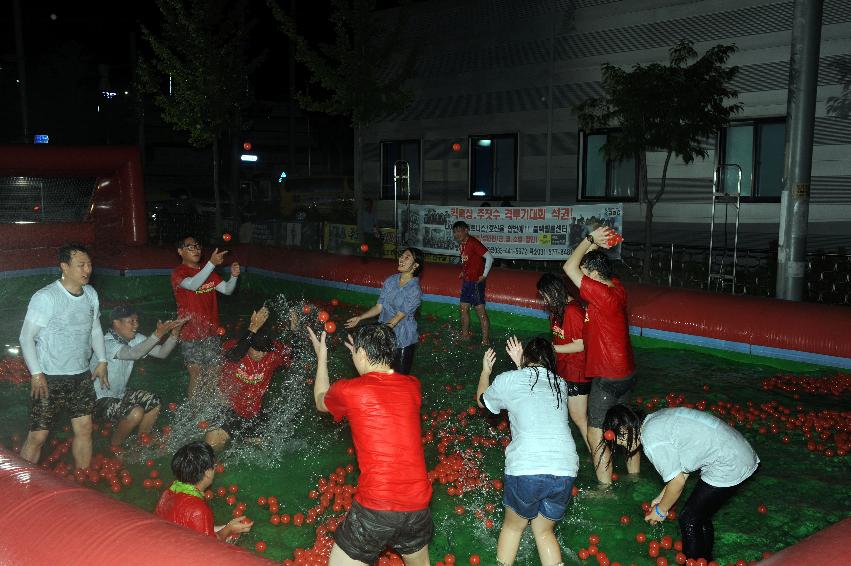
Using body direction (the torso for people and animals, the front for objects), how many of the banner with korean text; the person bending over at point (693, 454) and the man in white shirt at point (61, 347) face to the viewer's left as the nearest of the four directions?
1

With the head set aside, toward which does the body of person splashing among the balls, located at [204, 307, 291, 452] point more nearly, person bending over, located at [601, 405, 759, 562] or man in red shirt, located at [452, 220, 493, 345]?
the person bending over

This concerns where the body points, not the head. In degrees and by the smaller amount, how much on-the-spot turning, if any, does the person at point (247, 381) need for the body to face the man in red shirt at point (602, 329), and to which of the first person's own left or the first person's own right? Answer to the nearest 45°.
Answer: approximately 45° to the first person's own left

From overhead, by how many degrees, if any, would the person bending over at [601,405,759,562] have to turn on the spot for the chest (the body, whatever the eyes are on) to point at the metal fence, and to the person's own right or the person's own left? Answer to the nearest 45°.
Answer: approximately 90° to the person's own right

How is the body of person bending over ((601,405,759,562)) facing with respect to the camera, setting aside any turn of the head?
to the viewer's left

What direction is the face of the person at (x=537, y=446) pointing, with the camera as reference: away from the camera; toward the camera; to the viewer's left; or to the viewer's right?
away from the camera

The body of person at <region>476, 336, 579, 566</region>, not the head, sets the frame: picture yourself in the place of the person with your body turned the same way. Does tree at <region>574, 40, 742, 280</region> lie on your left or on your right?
on your right

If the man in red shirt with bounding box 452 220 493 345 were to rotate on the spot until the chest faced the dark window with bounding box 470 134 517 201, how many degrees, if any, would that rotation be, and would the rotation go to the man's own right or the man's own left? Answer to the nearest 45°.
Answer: approximately 135° to the man's own right

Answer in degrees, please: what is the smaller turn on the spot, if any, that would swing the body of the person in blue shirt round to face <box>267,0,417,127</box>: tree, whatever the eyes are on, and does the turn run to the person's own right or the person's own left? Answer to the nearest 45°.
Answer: approximately 135° to the person's own right
